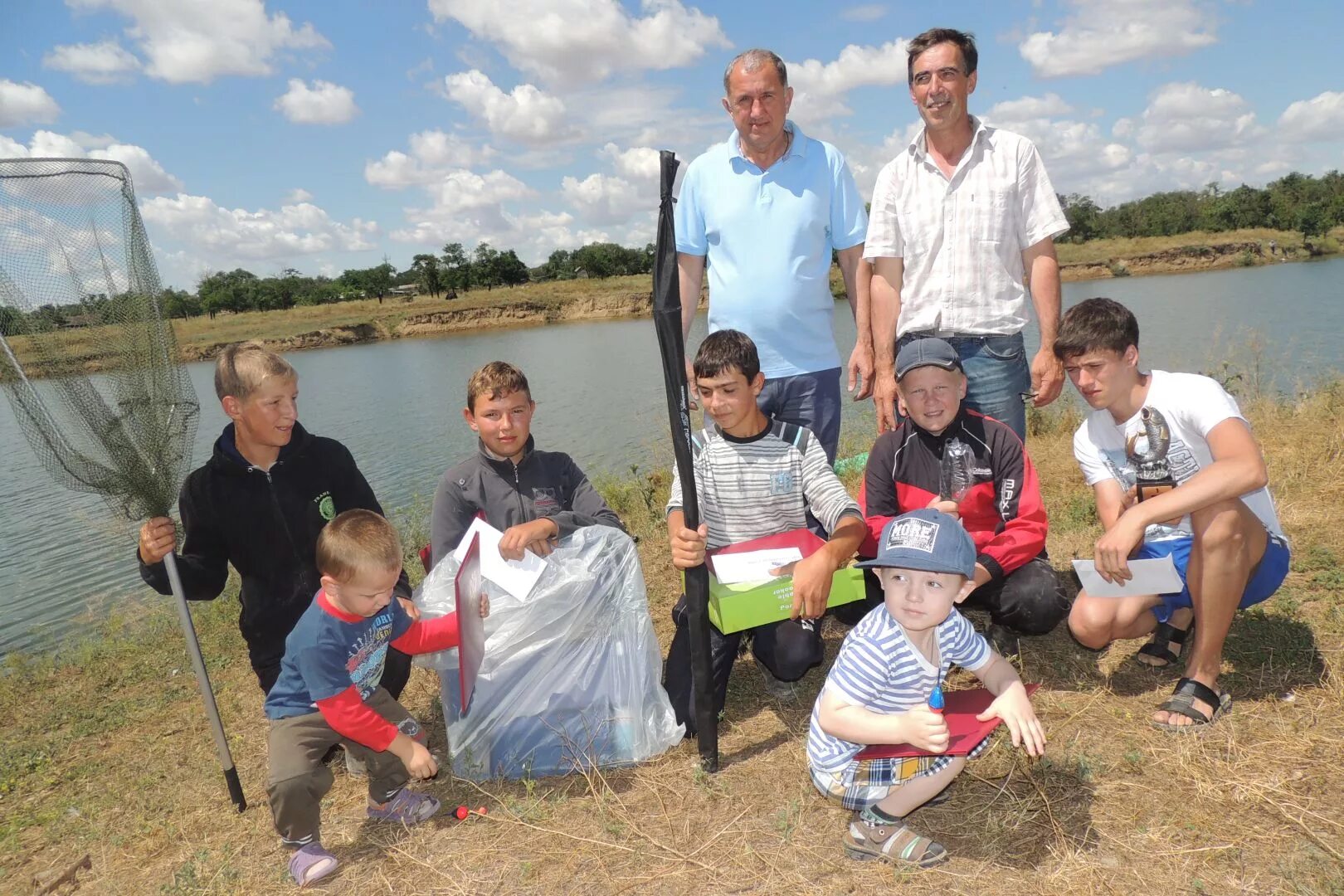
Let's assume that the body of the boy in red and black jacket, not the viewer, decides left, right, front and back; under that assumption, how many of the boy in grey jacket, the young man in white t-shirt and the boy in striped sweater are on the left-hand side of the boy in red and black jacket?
1

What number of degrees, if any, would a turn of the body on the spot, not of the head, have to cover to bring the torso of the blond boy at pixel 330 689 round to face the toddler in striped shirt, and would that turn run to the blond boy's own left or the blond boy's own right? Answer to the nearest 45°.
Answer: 0° — they already face them

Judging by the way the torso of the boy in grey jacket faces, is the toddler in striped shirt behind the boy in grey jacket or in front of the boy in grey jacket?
in front

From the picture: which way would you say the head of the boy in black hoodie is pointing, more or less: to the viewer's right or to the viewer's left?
to the viewer's right

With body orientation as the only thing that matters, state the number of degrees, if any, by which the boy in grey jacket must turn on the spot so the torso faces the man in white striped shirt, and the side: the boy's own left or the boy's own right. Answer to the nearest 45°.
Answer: approximately 90° to the boy's own left

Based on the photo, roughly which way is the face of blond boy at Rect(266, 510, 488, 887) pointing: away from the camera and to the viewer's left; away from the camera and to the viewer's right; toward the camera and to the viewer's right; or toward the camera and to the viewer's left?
toward the camera and to the viewer's right

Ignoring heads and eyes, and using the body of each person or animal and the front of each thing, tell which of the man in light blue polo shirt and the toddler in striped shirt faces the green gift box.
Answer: the man in light blue polo shirt

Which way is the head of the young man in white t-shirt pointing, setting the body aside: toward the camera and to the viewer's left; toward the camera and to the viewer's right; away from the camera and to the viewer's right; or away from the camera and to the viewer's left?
toward the camera and to the viewer's left

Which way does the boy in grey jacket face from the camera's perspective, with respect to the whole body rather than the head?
toward the camera

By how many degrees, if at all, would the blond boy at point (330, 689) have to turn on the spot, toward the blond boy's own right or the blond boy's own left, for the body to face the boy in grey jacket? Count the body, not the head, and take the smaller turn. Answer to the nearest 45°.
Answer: approximately 90° to the blond boy's own left

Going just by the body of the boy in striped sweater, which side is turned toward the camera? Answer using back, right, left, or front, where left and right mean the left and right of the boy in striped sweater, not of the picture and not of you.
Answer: front

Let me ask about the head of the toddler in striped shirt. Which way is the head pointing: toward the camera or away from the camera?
toward the camera

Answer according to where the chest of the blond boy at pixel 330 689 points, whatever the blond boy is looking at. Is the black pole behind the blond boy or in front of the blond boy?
in front

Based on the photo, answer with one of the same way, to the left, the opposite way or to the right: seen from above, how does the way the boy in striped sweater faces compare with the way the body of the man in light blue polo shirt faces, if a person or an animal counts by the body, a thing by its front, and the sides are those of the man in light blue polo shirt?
the same way

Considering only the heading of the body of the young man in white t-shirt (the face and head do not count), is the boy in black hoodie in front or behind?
in front

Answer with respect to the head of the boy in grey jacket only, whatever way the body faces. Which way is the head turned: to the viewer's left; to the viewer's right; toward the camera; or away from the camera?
toward the camera
